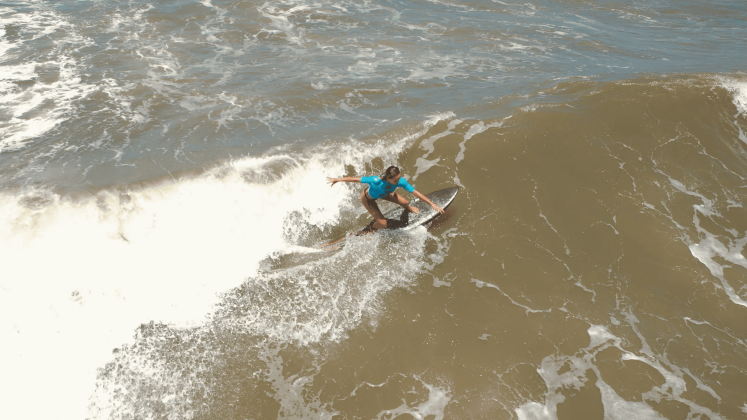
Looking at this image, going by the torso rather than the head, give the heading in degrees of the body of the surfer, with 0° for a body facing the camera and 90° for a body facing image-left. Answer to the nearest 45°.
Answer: approximately 315°
